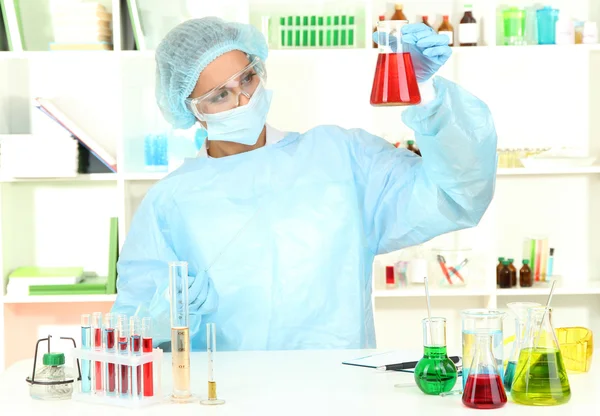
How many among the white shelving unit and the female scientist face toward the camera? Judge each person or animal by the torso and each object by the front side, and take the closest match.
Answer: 2

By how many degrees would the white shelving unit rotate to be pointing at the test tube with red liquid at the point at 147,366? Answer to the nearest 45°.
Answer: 0° — it already faces it

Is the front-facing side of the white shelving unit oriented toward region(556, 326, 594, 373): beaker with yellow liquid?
yes

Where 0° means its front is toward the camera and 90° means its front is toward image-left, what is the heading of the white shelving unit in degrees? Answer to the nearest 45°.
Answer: approximately 0°

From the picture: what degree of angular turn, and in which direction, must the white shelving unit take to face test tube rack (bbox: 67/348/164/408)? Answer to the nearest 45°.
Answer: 0° — it already faces it

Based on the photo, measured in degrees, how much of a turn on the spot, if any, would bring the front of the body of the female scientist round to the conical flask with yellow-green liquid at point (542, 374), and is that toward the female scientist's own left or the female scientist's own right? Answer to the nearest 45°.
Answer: approximately 45° to the female scientist's own left

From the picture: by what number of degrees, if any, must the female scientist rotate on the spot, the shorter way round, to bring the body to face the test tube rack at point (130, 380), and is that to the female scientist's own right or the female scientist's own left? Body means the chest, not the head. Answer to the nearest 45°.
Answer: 0° — they already face it

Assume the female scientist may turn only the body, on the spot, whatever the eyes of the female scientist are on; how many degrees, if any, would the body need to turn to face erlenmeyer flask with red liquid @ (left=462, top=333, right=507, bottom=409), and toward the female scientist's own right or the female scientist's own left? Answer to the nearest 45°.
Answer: approximately 45° to the female scientist's own left

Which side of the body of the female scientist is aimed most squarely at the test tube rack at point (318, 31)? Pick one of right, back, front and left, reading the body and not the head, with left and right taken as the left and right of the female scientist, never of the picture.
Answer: back

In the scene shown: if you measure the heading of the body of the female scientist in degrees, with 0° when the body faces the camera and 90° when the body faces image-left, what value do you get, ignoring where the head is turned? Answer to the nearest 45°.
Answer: approximately 0°
